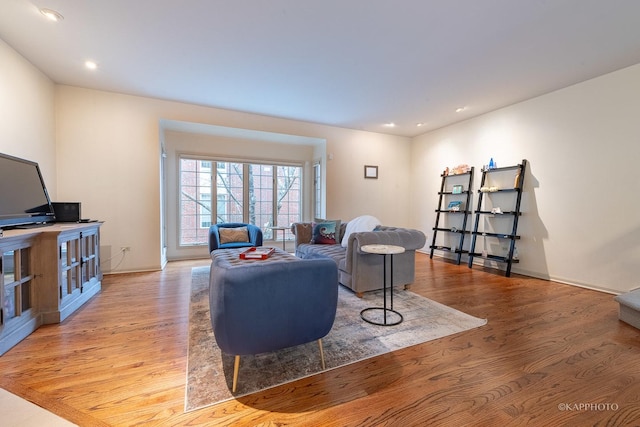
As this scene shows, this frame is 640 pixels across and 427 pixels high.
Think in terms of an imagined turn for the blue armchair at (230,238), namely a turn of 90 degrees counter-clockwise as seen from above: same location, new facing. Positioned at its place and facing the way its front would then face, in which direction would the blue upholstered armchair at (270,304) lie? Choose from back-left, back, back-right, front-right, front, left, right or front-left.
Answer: right

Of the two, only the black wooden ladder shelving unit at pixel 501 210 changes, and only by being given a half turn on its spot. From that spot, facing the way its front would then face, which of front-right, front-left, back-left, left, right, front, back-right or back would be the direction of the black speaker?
back

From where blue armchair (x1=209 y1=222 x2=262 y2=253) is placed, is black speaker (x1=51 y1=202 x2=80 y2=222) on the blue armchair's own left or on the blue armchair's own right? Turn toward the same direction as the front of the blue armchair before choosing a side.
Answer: on the blue armchair's own right

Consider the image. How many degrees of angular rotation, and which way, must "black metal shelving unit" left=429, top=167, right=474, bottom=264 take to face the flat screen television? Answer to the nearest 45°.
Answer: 0° — it already faces it

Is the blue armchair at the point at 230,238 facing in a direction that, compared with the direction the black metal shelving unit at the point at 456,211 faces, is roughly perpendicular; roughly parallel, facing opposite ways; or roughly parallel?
roughly perpendicular

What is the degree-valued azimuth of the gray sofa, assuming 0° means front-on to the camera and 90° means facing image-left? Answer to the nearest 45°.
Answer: approximately 45°

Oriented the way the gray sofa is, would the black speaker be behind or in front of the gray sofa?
in front

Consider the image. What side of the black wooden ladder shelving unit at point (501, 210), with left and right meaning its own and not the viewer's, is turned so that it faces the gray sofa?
front

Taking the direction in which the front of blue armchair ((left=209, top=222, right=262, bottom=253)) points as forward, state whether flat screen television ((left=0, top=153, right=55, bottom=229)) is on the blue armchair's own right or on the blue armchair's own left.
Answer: on the blue armchair's own right

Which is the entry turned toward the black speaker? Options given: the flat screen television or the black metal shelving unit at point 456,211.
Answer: the black metal shelving unit

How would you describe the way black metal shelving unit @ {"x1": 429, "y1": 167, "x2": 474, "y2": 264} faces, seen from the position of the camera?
facing the viewer and to the left of the viewer

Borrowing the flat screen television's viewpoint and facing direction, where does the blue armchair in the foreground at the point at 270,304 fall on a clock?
The blue armchair in the foreground is roughly at 1 o'clock from the flat screen television.

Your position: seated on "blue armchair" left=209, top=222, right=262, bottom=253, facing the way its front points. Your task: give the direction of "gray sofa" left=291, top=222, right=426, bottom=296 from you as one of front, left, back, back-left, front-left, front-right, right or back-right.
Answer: front-left

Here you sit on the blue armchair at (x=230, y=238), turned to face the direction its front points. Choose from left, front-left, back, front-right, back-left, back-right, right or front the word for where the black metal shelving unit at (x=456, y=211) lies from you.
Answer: left

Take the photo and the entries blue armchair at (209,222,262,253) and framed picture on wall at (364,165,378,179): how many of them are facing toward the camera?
2

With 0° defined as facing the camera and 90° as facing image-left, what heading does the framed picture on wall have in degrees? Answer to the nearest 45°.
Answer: approximately 0°
